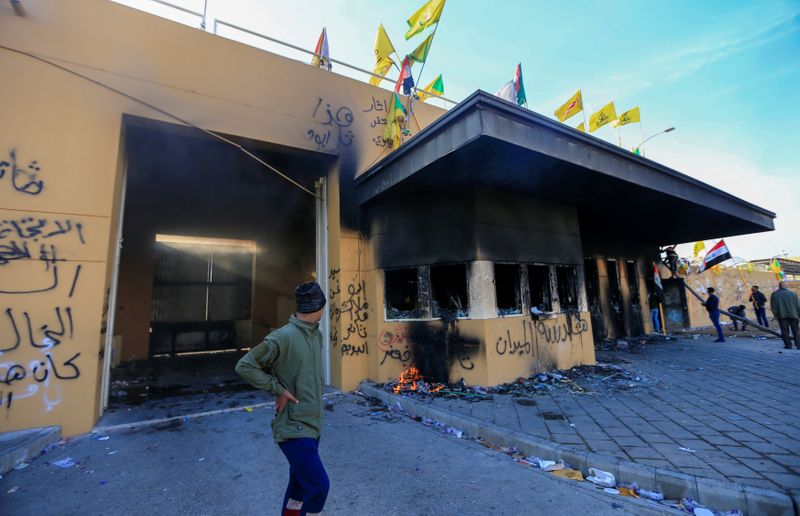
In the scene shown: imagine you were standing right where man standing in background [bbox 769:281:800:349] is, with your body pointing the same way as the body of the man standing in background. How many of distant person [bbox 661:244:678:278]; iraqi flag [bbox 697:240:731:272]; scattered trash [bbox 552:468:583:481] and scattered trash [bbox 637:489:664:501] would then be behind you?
2

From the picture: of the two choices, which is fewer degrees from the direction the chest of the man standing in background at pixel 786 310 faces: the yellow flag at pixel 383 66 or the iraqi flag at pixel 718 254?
the iraqi flag
